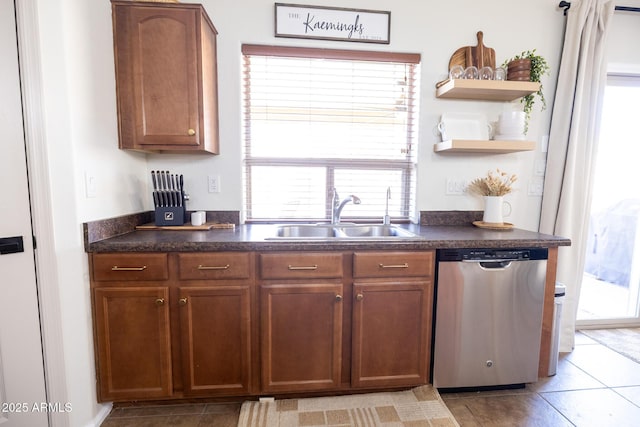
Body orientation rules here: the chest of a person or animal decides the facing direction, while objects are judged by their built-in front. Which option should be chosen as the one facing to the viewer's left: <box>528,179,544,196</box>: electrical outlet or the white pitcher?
the white pitcher

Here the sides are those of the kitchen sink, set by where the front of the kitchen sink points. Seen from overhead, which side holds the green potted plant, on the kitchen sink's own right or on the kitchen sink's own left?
on the kitchen sink's own left

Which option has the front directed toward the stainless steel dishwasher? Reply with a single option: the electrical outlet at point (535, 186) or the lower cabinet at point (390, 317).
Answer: the electrical outlet

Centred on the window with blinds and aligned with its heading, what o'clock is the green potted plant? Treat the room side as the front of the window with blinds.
The green potted plant is roughly at 9 o'clock from the window with blinds.

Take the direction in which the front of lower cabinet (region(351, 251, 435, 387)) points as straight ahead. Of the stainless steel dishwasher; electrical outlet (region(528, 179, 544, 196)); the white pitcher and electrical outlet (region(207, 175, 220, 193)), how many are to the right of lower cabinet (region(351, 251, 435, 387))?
1

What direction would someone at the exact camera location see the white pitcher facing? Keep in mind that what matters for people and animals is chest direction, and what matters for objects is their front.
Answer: facing to the left of the viewer

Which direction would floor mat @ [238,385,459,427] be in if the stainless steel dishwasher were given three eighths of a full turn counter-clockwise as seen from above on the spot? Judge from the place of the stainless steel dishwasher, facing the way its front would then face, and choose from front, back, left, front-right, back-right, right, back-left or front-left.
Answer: back

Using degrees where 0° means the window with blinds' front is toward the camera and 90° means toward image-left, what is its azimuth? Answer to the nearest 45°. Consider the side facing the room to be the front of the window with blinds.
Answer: approximately 0°

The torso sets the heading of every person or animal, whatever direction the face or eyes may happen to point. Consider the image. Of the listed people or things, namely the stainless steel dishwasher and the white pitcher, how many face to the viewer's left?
1

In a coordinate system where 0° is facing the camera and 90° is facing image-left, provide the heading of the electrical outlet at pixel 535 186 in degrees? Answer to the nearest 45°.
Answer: approximately 0°
